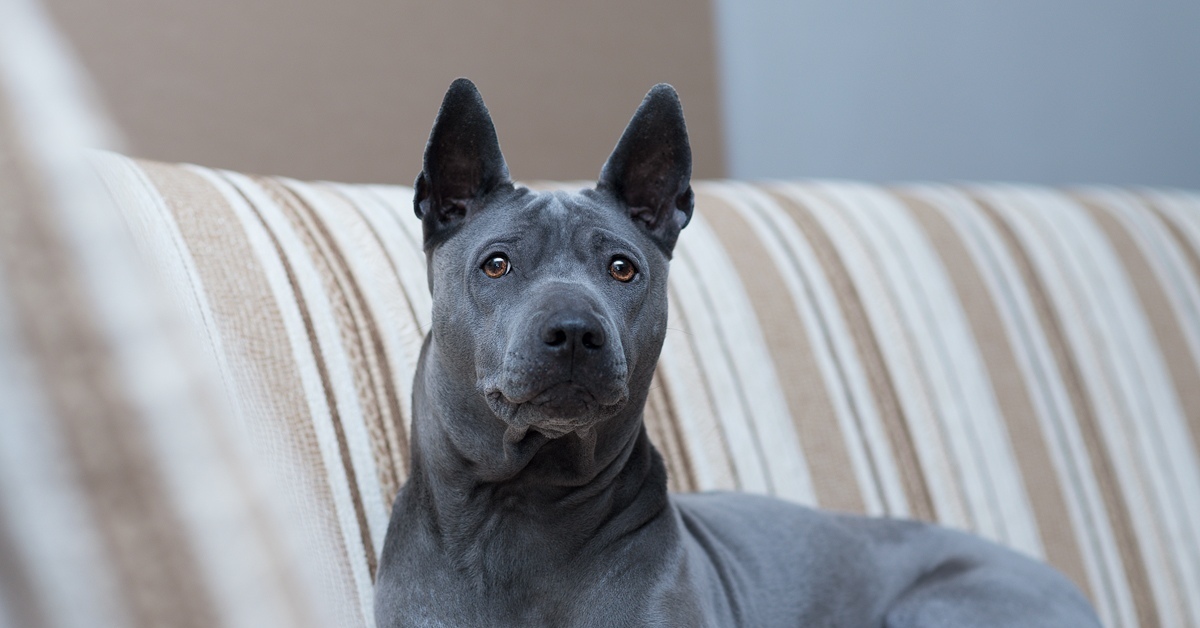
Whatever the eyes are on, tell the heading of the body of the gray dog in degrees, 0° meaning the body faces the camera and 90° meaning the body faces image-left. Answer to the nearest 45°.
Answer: approximately 45°
